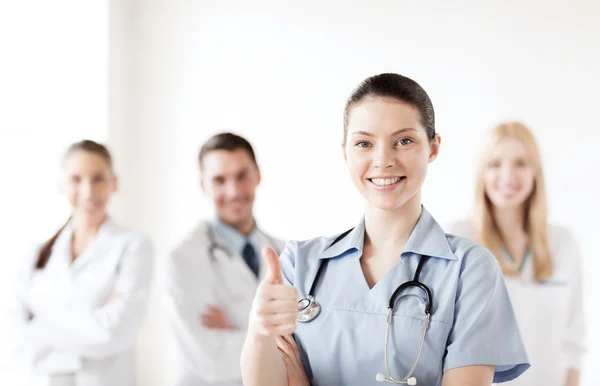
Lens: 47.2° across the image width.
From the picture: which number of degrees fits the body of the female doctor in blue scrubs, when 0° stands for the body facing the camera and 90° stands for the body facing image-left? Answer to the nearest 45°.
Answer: approximately 0°

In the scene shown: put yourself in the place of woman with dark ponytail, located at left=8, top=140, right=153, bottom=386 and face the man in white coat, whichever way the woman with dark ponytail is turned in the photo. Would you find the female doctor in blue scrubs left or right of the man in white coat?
right

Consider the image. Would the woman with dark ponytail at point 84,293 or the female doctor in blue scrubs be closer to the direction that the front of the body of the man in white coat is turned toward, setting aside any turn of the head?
the female doctor in blue scrubs

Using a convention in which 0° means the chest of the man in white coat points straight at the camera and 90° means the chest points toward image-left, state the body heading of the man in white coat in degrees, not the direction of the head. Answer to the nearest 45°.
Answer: approximately 315°

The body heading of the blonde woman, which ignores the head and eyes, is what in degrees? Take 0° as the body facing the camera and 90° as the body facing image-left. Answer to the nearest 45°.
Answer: approximately 0°

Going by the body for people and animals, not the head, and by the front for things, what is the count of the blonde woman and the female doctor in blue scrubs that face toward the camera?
2

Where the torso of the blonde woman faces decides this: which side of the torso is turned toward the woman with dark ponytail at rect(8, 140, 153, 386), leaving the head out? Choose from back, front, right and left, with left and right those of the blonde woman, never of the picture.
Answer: right

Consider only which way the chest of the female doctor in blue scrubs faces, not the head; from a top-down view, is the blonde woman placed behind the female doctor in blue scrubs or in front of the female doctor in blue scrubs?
behind
